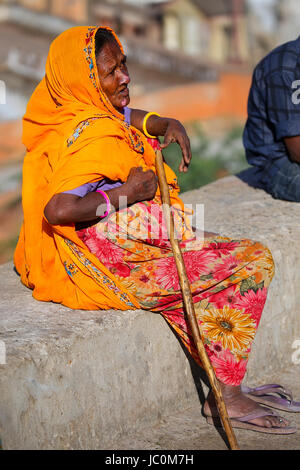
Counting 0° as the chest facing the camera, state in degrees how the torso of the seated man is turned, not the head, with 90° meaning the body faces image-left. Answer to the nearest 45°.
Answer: approximately 270°

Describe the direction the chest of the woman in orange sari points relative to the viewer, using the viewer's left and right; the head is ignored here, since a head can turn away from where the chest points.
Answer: facing to the right of the viewer

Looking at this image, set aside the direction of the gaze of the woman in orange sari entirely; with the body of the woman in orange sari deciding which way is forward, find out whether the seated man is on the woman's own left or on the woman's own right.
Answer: on the woman's own left

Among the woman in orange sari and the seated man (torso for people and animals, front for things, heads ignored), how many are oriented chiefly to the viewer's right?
2

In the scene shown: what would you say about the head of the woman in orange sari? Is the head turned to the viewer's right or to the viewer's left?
to the viewer's right

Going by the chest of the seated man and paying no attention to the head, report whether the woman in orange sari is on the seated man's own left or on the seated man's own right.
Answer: on the seated man's own right
